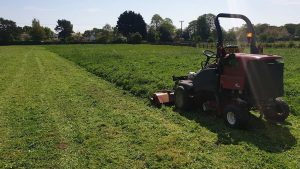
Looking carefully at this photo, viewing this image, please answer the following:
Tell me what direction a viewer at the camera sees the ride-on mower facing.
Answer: facing away from the viewer and to the left of the viewer
